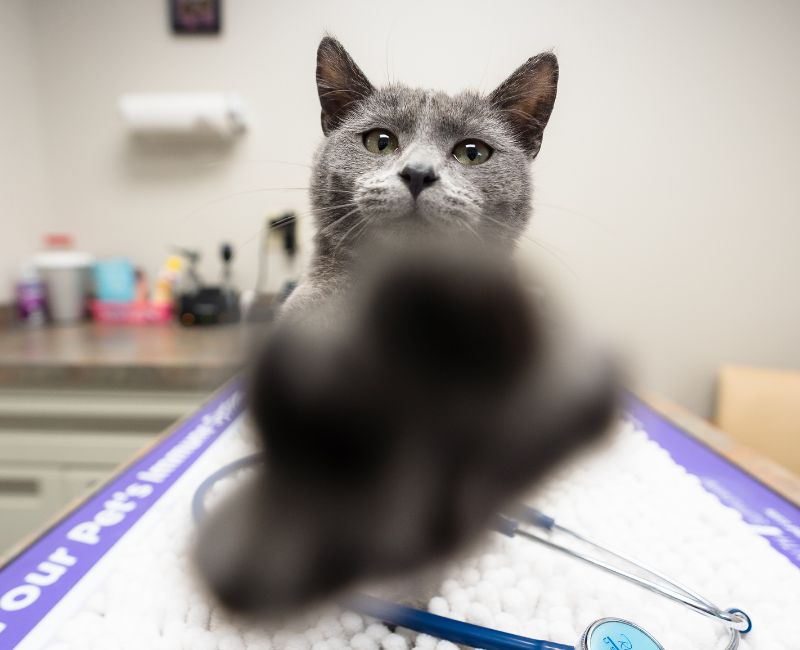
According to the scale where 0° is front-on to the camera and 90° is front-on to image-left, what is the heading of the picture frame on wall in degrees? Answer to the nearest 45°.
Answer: approximately 0°

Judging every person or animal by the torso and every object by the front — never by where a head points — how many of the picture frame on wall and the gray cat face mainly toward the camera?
2

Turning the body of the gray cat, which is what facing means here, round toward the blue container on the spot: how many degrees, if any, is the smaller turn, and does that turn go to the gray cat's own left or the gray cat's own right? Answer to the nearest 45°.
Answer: approximately 135° to the gray cat's own right

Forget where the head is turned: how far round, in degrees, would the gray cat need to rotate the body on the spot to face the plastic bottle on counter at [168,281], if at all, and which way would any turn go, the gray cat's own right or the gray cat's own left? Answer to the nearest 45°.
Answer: approximately 135° to the gray cat's own right
